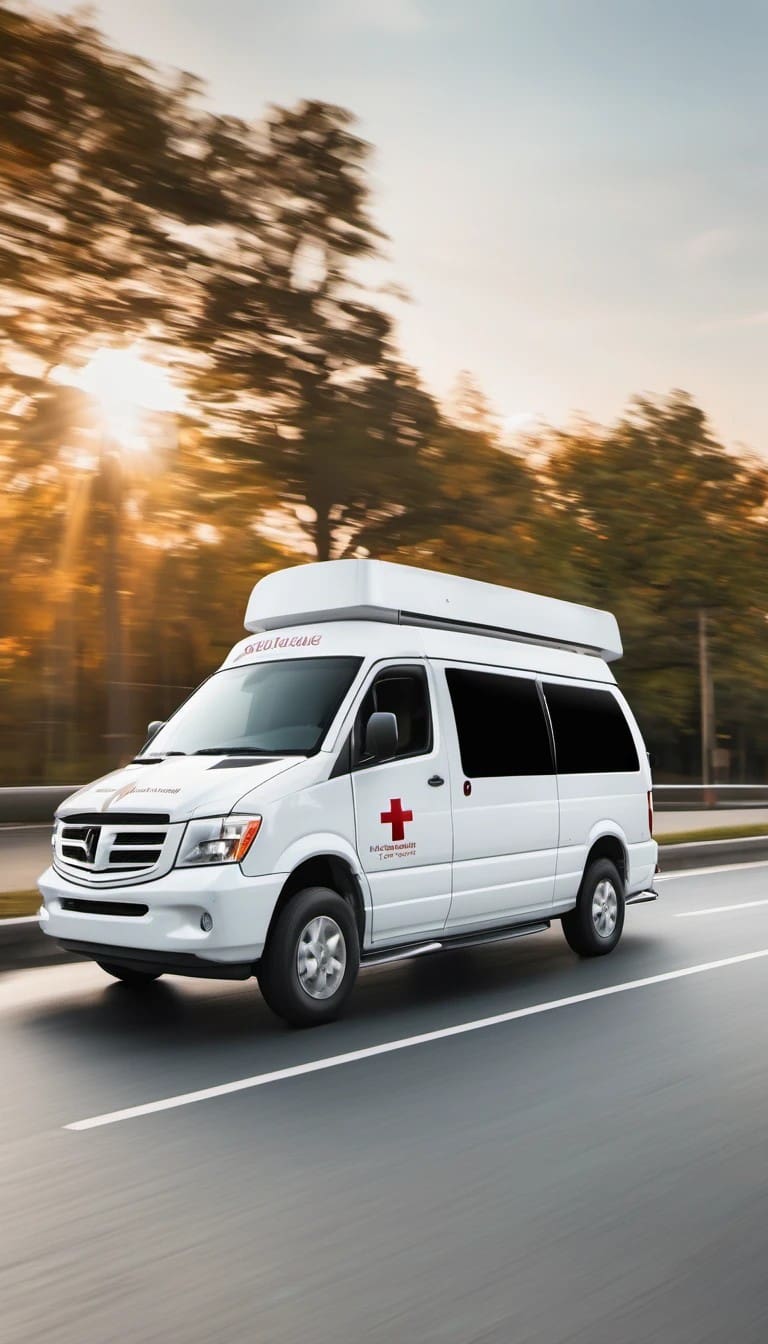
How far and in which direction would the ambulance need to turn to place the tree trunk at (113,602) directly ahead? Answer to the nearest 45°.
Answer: approximately 135° to its right

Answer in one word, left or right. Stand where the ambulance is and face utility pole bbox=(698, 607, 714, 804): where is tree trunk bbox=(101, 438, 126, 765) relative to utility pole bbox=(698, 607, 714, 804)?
left

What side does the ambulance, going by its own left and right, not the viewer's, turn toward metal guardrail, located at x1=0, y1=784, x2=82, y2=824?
right

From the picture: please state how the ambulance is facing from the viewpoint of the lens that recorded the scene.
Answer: facing the viewer and to the left of the viewer

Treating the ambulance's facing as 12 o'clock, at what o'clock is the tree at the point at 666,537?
The tree is roughly at 5 o'clock from the ambulance.

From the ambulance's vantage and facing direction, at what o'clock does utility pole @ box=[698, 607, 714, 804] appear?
The utility pole is roughly at 5 o'clock from the ambulance.

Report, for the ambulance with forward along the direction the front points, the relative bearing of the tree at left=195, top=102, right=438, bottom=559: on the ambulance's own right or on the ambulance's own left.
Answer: on the ambulance's own right

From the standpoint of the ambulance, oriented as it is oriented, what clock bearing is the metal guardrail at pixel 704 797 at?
The metal guardrail is roughly at 5 o'clock from the ambulance.
